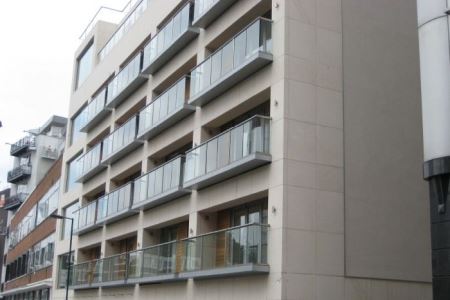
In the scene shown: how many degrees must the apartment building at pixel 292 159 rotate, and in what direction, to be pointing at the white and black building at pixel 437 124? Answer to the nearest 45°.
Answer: approximately 90° to its left
